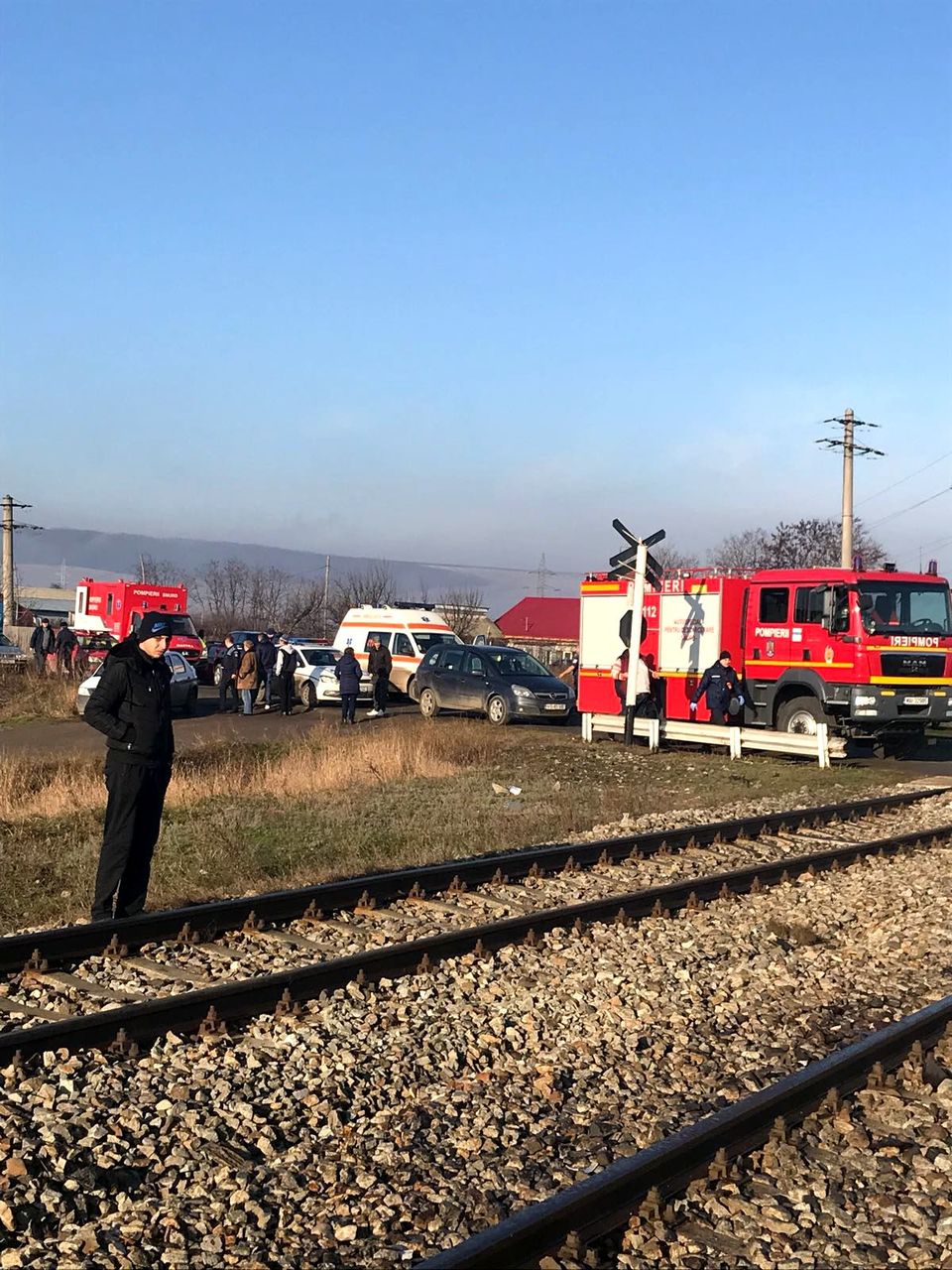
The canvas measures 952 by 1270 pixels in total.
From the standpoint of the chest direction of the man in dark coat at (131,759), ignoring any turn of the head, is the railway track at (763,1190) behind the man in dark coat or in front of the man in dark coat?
in front

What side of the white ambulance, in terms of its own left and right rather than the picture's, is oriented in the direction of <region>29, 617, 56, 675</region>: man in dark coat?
back

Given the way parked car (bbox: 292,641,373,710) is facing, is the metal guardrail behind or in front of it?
in front

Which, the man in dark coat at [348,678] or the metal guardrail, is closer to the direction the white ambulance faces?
the metal guardrail

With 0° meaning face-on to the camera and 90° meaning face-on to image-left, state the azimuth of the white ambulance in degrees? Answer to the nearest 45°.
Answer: approximately 315°

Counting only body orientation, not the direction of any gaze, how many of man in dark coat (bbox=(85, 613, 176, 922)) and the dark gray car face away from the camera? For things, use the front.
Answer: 0

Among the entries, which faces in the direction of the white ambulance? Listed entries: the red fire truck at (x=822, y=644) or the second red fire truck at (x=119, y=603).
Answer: the second red fire truck

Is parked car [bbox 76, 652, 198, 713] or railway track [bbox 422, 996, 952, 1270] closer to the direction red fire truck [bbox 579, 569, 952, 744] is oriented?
the railway track

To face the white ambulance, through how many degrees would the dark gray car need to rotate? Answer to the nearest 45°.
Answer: approximately 135° to its left

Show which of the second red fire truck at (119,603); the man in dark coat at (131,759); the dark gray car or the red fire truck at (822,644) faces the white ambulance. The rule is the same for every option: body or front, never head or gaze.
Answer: the second red fire truck

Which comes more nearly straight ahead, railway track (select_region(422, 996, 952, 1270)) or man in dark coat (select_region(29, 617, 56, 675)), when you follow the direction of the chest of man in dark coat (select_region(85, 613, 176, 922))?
the railway track

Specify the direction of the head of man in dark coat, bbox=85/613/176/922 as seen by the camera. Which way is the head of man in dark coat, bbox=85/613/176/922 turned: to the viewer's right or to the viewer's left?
to the viewer's right

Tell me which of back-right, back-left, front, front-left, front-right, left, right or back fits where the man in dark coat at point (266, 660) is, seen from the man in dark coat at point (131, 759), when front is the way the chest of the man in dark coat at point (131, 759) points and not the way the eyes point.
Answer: back-left

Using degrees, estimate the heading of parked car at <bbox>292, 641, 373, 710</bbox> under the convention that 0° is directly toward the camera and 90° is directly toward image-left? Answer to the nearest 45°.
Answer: approximately 315°

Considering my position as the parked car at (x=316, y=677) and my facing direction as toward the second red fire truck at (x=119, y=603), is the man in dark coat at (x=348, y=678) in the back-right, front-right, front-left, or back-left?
back-left

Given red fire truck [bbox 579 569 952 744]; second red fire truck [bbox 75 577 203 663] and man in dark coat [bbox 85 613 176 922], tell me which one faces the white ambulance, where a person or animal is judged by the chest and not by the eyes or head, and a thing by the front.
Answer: the second red fire truck

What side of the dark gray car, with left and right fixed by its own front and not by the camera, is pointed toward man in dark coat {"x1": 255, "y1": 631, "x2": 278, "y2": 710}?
back

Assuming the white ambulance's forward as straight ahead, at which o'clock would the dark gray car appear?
The dark gray car is roughly at 1 o'clock from the white ambulance.

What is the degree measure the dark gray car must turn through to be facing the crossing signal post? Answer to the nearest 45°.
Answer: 0° — it already faces it

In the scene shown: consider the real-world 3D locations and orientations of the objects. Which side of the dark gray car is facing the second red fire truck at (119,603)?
back

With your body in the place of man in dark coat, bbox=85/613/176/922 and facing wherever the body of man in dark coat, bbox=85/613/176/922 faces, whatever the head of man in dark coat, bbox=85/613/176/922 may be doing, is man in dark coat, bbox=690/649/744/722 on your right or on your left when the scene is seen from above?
on your left
